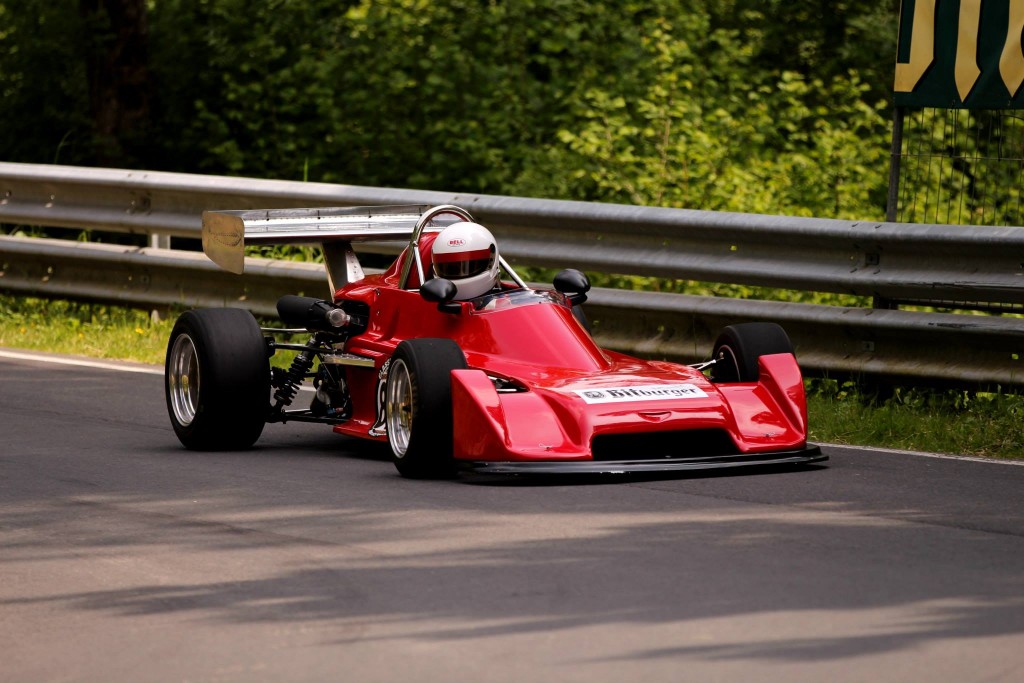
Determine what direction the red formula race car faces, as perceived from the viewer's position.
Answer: facing the viewer and to the right of the viewer

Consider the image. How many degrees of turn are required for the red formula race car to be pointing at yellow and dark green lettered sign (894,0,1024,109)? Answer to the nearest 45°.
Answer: approximately 90° to its left

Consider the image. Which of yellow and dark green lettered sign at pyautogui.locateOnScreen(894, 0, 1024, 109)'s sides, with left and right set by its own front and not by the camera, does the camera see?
front

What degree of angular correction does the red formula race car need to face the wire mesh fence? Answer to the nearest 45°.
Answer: approximately 90° to its left

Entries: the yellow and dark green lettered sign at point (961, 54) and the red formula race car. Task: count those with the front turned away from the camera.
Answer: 0
